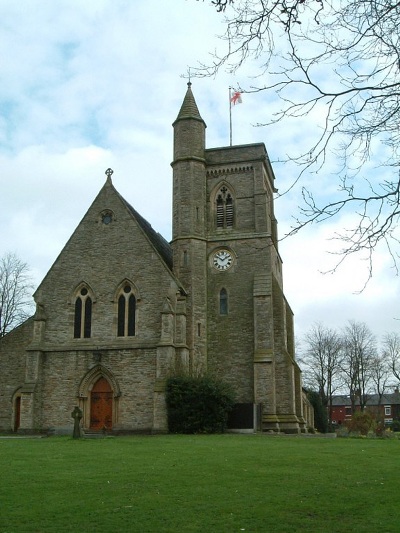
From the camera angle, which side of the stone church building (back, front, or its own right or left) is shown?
front
